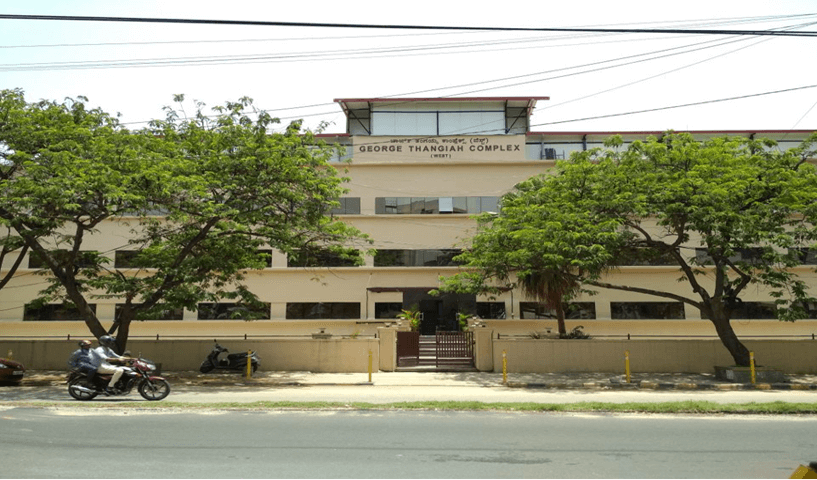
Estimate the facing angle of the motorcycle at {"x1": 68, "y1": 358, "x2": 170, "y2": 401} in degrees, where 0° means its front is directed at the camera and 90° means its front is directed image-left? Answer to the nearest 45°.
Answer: approximately 270°

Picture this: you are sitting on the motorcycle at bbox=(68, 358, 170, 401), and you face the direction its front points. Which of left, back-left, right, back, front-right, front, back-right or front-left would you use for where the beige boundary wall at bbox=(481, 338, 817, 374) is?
front

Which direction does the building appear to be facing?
toward the camera

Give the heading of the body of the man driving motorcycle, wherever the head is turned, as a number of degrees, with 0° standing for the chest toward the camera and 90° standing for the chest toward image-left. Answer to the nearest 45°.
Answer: approximately 270°

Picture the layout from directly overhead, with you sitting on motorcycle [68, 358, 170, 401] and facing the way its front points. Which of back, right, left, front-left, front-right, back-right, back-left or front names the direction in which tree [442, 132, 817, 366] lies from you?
front

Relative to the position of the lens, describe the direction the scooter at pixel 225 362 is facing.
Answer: facing to the left of the viewer

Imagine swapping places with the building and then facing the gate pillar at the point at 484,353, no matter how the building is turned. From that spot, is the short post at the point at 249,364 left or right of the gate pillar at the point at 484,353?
right

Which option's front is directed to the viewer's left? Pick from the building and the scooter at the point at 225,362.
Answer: the scooter

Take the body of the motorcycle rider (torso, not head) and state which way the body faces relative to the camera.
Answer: to the viewer's right

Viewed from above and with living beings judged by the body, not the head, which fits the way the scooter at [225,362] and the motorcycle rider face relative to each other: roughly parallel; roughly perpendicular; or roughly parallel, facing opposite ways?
roughly parallel, facing opposite ways

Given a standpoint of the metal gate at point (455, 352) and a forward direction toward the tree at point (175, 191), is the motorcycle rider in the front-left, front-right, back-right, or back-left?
front-left
